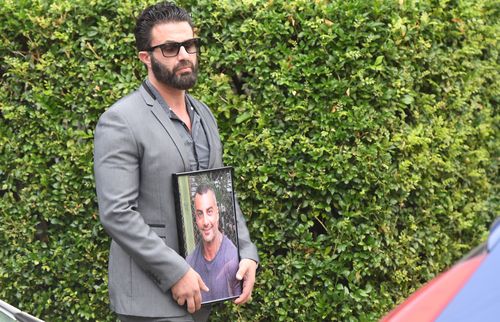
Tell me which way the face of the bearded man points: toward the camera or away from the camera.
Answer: toward the camera

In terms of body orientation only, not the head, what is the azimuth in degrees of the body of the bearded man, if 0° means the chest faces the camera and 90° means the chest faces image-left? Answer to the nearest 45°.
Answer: approximately 315°
